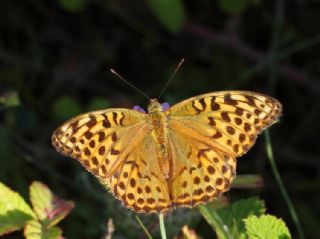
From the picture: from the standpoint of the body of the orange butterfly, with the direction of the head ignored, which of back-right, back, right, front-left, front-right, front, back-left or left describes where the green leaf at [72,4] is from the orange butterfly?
front-left

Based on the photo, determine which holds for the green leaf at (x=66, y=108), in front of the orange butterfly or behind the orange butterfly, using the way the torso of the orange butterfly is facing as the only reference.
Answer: in front

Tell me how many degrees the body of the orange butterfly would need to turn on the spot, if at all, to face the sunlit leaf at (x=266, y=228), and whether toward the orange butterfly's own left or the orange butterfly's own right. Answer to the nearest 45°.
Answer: approximately 90° to the orange butterfly's own right

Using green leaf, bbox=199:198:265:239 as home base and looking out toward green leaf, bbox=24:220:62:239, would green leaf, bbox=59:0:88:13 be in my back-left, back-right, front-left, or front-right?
front-right

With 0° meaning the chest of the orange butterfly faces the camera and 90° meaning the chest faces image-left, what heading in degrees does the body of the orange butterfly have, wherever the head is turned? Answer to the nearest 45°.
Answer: approximately 180°
